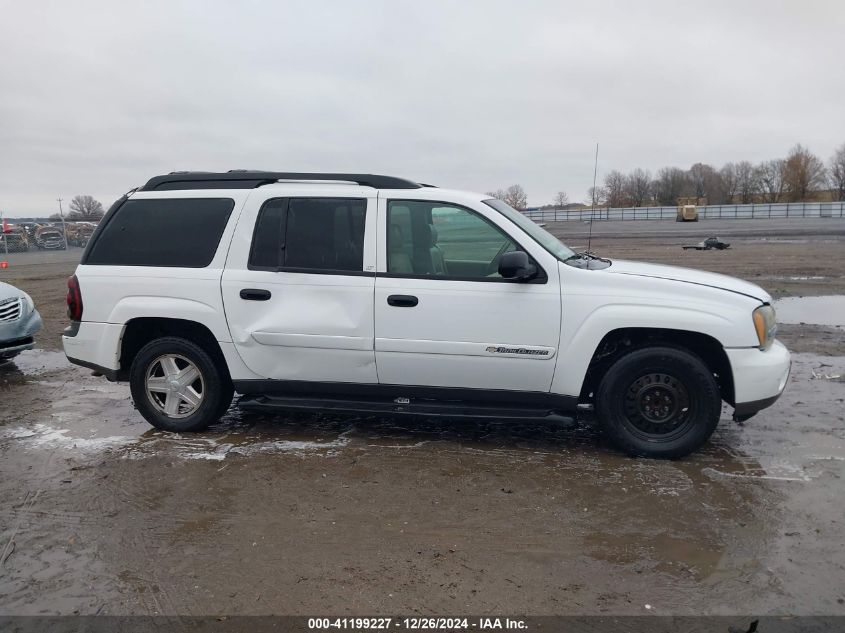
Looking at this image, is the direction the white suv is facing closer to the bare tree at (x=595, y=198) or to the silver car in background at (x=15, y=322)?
the bare tree

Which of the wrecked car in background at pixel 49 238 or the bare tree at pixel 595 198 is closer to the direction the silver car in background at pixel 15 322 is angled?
the bare tree

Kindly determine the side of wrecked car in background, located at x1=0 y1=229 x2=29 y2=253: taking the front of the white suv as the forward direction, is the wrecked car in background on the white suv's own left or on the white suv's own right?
on the white suv's own left

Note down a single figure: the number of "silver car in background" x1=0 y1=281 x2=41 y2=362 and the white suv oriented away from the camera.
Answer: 0

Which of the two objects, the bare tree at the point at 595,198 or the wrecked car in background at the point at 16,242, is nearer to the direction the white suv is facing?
the bare tree

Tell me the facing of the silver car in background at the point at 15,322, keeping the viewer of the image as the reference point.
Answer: facing the viewer and to the right of the viewer

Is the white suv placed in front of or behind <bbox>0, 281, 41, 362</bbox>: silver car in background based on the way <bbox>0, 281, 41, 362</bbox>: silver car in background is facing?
in front

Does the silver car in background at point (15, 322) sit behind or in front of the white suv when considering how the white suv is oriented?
behind

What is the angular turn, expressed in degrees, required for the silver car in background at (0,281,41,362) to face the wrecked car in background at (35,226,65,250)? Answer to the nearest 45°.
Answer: approximately 135° to its left

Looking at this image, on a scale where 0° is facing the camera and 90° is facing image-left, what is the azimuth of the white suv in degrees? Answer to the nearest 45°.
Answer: approximately 270°
